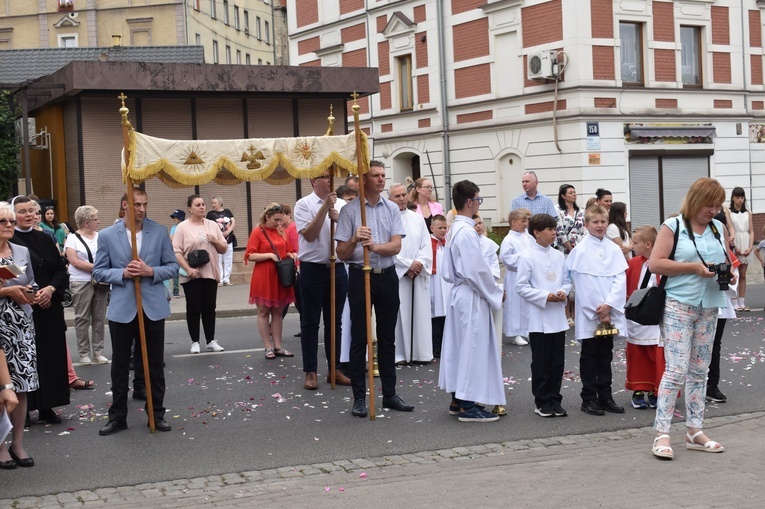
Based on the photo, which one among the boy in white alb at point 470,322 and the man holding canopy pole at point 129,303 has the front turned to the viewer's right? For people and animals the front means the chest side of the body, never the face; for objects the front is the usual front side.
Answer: the boy in white alb

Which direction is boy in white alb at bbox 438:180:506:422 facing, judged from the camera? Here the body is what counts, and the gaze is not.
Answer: to the viewer's right

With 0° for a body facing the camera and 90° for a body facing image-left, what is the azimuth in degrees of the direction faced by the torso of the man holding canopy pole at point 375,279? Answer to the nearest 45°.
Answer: approximately 315°

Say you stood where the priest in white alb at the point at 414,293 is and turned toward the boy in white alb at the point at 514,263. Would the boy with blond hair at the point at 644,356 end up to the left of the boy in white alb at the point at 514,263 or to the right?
right

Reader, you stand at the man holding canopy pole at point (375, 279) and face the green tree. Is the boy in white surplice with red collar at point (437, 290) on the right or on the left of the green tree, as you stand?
right

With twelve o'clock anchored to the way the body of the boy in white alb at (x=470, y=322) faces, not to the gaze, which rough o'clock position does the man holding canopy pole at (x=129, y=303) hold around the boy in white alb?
The man holding canopy pole is roughly at 6 o'clock from the boy in white alb.

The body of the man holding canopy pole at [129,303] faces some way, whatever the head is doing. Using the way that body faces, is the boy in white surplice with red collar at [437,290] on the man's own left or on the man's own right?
on the man's own left

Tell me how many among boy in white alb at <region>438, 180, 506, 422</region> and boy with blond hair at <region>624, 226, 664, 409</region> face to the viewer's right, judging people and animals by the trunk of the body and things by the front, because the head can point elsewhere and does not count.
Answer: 1

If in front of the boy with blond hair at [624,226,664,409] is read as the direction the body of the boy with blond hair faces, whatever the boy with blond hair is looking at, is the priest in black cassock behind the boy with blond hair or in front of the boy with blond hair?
in front

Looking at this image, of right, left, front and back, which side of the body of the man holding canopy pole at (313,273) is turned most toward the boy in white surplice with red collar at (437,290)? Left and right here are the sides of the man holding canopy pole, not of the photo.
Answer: left
